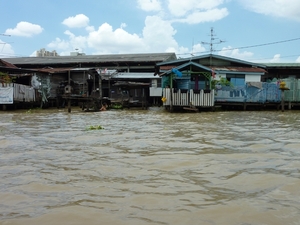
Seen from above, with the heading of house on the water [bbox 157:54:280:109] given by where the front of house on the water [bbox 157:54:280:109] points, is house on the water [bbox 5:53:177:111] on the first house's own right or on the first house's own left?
on the first house's own right

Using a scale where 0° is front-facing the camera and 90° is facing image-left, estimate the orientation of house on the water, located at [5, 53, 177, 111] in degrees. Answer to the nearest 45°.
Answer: approximately 0°

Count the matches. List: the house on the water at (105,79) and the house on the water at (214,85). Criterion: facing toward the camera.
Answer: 2

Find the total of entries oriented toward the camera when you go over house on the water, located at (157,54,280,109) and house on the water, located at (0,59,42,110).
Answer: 2

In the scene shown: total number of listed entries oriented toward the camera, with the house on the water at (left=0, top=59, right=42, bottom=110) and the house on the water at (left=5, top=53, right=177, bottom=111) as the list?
2

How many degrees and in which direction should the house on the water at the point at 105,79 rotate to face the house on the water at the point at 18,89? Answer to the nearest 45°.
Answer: approximately 45° to its right

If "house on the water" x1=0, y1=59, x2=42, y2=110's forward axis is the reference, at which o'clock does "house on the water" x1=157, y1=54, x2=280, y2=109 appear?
"house on the water" x1=157, y1=54, x2=280, y2=109 is roughly at 10 o'clock from "house on the water" x1=0, y1=59, x2=42, y2=110.

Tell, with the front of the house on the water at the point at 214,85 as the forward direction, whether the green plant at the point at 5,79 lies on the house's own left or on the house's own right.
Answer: on the house's own right
